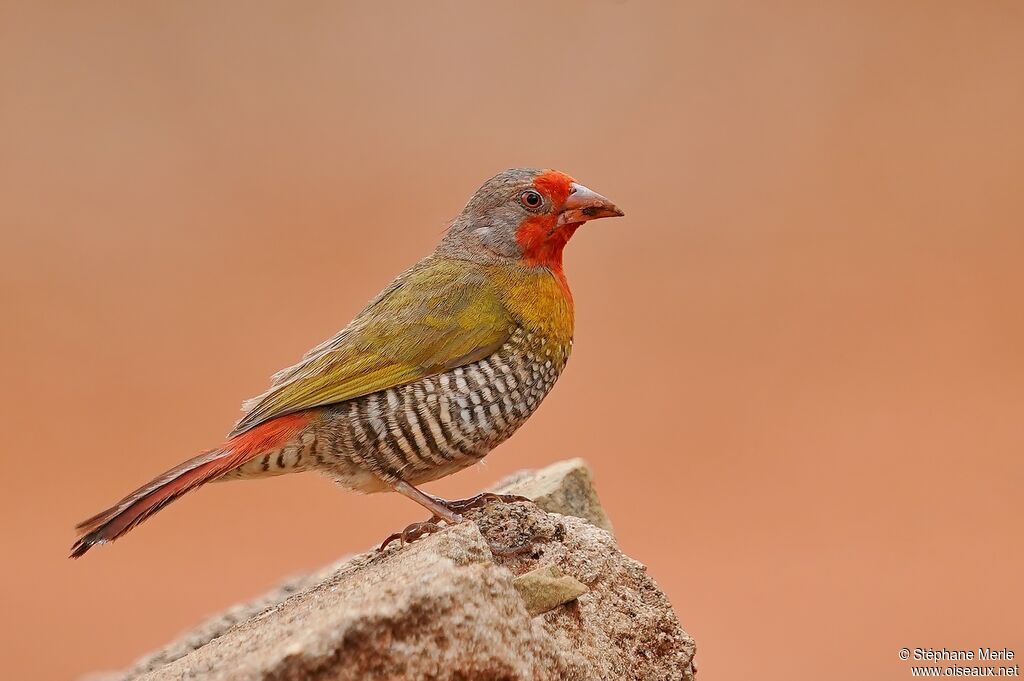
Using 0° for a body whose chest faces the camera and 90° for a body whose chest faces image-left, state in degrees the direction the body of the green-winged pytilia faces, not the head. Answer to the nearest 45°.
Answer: approximately 270°
